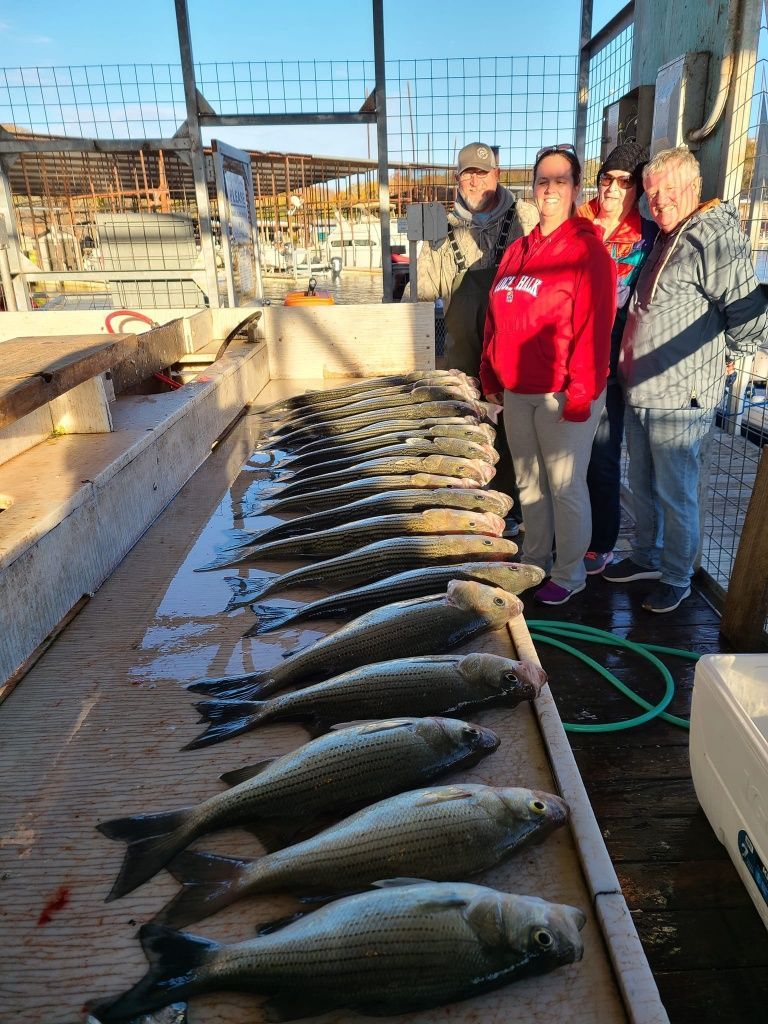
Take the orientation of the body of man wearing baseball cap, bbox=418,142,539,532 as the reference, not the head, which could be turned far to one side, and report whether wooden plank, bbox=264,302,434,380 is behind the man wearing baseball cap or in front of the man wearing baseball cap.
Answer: behind

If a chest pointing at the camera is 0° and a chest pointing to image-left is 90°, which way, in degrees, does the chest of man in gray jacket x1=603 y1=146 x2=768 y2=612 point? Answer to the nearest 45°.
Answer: approximately 45°

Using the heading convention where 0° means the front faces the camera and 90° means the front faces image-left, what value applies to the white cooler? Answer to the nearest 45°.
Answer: approximately 45°

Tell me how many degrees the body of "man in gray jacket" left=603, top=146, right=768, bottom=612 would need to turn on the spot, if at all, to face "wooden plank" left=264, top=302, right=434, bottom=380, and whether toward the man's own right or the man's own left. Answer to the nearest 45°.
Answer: approximately 90° to the man's own right

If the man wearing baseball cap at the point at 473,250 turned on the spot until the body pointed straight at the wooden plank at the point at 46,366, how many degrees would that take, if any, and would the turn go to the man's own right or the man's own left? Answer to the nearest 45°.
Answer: approximately 45° to the man's own right

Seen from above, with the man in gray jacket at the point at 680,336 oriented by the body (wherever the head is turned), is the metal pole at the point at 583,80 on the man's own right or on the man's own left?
on the man's own right

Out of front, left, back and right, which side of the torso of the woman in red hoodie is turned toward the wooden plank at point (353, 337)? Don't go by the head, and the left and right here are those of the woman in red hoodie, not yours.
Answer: right

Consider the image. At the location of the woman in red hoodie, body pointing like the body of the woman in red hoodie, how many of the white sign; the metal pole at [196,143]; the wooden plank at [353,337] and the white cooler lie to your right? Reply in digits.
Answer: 3

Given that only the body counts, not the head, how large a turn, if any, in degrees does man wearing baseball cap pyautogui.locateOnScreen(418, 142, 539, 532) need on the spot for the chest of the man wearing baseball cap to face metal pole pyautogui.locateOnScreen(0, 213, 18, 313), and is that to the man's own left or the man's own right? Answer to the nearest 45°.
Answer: approximately 135° to the man's own right
